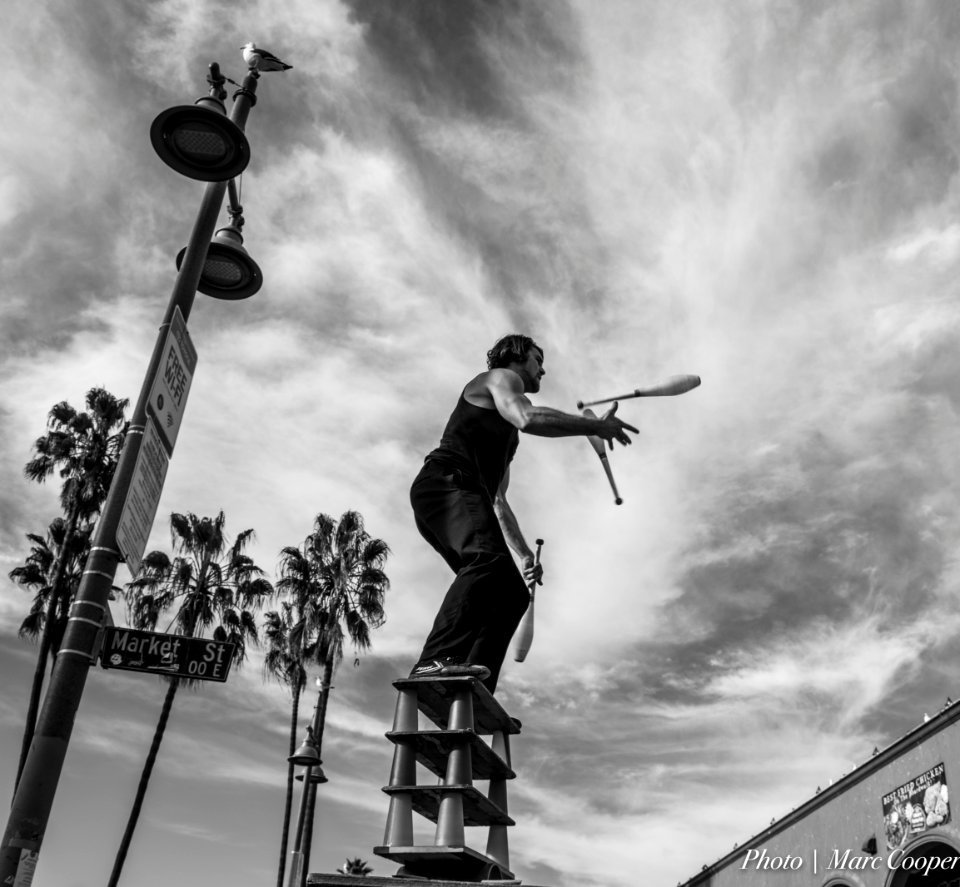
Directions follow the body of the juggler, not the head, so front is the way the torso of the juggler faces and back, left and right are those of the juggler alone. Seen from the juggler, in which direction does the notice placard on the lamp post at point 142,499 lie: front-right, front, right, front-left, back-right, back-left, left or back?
back

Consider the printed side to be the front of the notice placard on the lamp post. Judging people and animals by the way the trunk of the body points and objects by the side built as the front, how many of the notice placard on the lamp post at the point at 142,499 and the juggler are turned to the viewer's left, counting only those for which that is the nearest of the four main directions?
0

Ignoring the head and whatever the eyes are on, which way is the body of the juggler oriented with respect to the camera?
to the viewer's right

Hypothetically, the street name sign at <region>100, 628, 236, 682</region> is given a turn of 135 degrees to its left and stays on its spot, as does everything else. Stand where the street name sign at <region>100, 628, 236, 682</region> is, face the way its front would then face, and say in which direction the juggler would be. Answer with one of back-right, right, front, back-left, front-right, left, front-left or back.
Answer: right

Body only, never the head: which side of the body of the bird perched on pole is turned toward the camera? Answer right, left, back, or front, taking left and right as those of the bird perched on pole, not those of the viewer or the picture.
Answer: left

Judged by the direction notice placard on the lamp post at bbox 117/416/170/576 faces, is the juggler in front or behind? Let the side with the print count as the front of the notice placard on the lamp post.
in front
